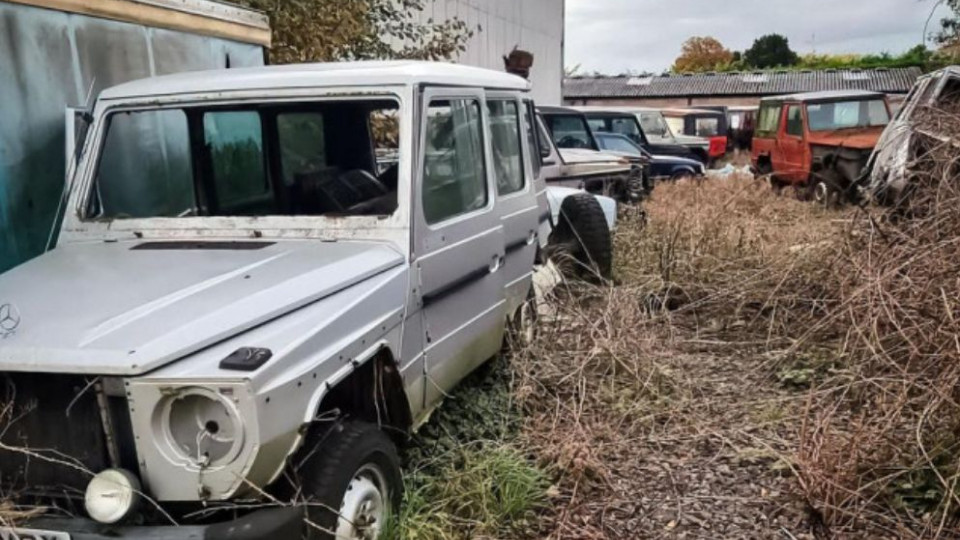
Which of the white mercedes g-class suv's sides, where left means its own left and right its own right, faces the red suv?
back

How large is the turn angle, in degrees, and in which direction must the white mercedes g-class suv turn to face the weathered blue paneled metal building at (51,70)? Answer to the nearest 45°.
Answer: approximately 90° to its right

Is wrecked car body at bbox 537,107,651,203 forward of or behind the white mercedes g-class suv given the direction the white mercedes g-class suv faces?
behind

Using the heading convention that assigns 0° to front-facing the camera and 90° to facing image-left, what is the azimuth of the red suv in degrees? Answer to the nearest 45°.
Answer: approximately 315°

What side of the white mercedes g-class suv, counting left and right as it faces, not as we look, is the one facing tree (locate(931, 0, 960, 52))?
back

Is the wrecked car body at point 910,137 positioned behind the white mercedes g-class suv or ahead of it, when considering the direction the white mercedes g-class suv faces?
behind

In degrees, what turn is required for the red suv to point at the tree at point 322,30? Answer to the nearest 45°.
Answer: approximately 90° to its right

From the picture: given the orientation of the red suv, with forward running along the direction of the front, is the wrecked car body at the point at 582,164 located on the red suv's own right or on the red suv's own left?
on the red suv's own right

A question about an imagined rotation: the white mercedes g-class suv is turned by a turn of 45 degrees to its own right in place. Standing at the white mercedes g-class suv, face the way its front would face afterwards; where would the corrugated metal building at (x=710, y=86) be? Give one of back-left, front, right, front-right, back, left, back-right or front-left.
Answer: back-right

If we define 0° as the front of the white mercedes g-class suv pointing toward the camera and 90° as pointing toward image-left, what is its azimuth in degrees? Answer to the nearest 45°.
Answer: approximately 45°
